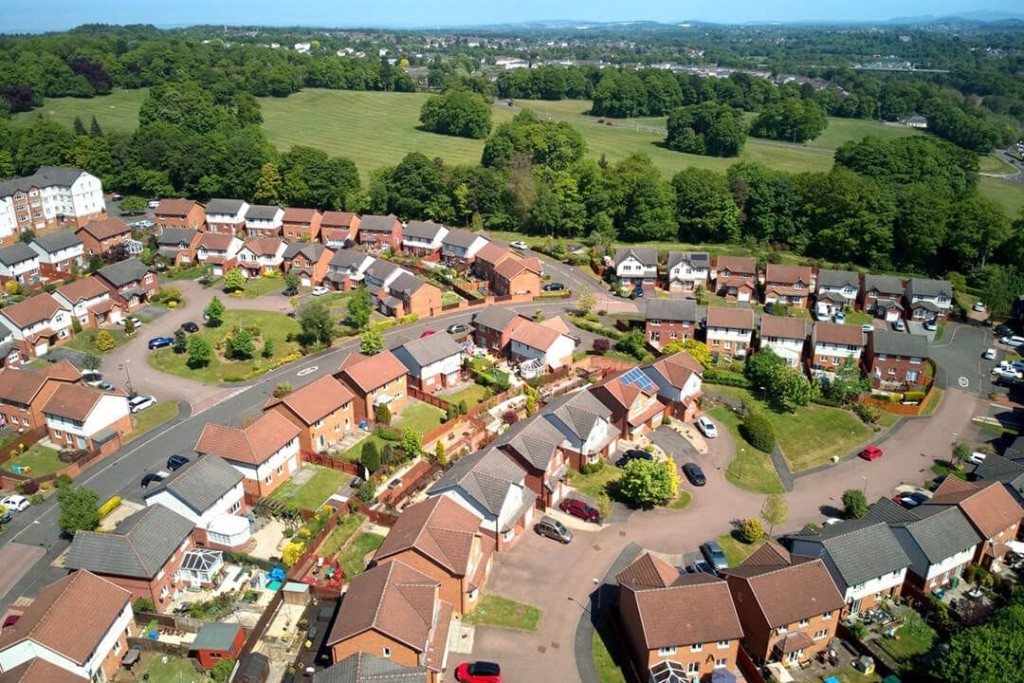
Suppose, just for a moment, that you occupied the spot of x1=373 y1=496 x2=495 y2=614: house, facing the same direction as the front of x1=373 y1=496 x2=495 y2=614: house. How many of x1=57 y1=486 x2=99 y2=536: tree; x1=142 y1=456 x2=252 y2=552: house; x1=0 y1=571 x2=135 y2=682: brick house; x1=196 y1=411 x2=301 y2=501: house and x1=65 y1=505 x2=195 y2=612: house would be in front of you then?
0

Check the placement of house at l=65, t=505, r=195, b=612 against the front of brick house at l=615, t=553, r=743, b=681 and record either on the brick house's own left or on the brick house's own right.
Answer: on the brick house's own left

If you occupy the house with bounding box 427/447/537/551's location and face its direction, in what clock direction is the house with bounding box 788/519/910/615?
the house with bounding box 788/519/910/615 is roughly at 11 o'clock from the house with bounding box 427/447/537/551.

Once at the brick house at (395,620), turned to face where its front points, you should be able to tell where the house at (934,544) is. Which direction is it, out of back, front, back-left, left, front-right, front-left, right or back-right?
front

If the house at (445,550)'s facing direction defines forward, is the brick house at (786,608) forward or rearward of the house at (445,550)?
forward

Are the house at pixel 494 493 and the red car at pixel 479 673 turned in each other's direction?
no

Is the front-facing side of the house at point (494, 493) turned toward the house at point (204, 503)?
no

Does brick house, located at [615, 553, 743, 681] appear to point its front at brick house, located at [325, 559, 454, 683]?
no

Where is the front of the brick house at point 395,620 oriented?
to the viewer's right

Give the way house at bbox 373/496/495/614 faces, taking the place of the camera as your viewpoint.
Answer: facing the viewer and to the right of the viewer

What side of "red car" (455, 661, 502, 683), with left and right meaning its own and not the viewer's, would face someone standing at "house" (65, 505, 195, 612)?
front

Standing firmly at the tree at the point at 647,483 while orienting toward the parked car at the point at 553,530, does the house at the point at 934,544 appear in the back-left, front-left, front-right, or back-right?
back-left

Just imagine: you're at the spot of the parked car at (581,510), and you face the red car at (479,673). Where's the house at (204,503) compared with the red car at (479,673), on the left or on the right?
right

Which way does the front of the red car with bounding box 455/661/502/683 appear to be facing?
to the viewer's left

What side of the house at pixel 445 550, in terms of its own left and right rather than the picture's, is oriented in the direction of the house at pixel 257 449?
back

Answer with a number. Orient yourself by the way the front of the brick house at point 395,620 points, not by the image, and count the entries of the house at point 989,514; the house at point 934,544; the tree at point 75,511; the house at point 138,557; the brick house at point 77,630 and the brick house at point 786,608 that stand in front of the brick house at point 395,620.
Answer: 3

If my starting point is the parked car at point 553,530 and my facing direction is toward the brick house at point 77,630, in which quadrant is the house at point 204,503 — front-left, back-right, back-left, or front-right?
front-right

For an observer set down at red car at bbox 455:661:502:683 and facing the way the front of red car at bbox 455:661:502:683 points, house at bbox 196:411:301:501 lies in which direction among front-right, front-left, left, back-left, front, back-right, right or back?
front-right

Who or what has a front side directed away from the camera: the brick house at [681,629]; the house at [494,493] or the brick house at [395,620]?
the brick house at [681,629]

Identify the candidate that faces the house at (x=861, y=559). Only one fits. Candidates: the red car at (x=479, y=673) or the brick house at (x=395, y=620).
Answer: the brick house
